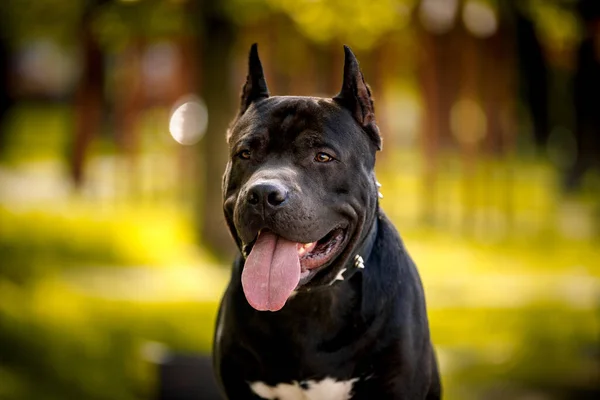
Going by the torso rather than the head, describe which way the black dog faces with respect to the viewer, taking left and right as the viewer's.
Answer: facing the viewer and to the left of the viewer
